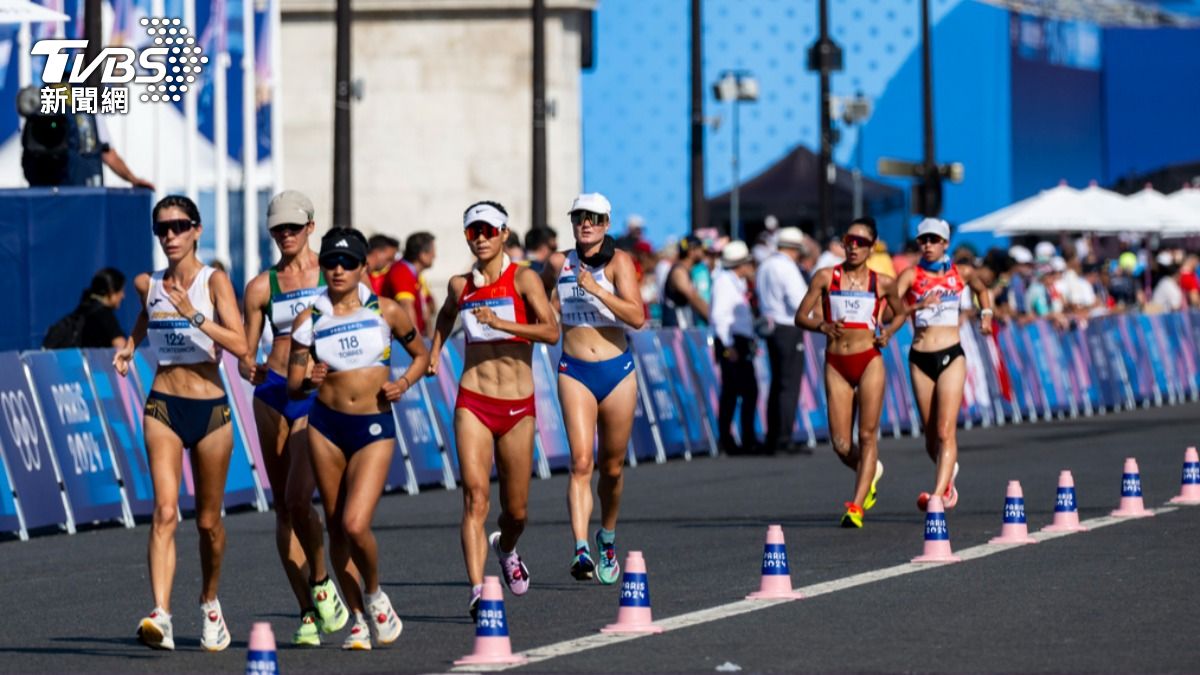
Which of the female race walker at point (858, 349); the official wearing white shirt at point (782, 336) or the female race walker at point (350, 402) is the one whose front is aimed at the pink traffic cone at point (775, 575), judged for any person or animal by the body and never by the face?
the female race walker at point (858, 349)

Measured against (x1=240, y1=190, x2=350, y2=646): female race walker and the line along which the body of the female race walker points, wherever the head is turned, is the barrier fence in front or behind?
behind

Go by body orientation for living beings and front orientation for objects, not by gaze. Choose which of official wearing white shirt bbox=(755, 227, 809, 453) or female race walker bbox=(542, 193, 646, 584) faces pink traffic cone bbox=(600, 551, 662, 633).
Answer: the female race walker

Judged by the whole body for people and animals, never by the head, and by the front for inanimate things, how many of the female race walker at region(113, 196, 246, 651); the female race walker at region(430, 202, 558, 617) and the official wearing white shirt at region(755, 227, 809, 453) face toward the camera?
2

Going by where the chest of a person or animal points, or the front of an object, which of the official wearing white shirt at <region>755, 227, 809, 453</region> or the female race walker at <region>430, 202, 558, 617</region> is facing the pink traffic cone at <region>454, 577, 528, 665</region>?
the female race walker

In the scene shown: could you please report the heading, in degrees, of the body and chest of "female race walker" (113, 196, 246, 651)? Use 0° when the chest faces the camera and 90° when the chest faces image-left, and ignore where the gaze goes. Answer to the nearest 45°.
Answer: approximately 0°

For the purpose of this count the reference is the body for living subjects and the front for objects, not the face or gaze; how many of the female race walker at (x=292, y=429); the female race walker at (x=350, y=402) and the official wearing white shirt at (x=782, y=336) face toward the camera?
2
